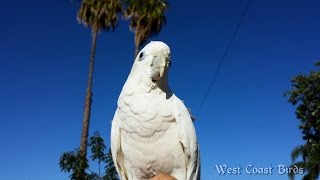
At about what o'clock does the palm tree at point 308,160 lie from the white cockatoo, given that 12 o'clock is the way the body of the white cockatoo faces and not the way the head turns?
The palm tree is roughly at 7 o'clock from the white cockatoo.

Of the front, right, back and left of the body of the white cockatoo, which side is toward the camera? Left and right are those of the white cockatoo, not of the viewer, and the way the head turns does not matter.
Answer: front

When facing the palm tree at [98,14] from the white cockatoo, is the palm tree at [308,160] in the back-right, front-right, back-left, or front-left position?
front-right

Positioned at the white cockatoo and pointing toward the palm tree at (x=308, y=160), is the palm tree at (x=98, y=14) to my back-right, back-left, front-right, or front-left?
front-left
